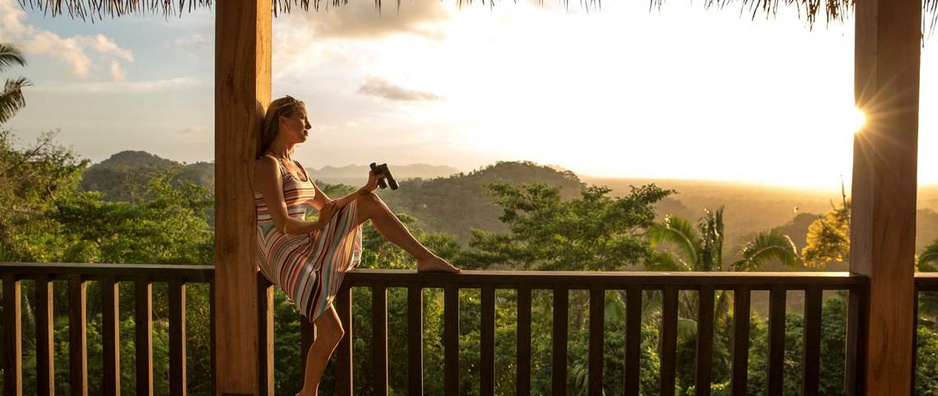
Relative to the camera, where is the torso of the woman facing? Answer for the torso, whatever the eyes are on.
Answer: to the viewer's right

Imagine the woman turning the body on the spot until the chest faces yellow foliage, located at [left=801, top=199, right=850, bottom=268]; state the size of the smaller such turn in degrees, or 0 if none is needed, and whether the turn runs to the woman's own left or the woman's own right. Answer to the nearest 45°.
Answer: approximately 45° to the woman's own left

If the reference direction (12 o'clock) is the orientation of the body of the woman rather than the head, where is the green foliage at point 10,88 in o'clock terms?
The green foliage is roughly at 8 o'clock from the woman.

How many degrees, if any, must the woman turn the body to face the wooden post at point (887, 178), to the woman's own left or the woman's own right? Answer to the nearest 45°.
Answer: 0° — they already face it

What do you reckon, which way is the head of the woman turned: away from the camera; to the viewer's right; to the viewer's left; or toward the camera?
to the viewer's right
